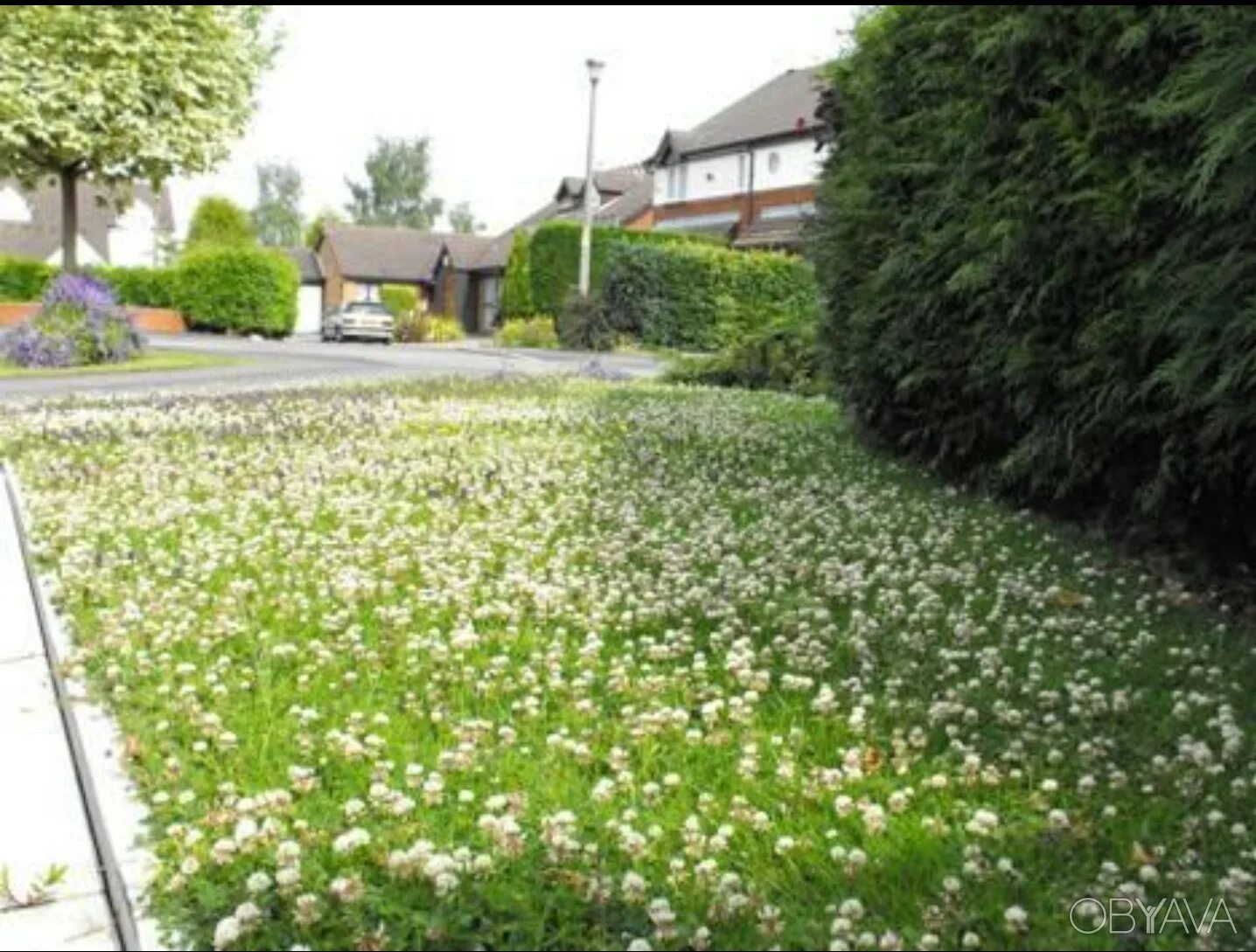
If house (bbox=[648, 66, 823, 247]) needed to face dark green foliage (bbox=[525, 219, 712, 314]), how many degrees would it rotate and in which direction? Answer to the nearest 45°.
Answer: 0° — it already faces it

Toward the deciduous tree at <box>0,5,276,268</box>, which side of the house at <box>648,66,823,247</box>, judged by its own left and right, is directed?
front

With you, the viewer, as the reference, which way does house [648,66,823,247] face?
facing the viewer and to the left of the viewer

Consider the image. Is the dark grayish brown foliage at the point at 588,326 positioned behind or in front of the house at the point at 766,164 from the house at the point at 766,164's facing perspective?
in front

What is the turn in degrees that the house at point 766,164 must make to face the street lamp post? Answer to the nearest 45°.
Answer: approximately 45° to its left

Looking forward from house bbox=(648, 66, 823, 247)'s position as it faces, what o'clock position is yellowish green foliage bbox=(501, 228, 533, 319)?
The yellowish green foliage is roughly at 2 o'clock from the house.

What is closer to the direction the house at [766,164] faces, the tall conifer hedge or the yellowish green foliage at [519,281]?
the yellowish green foliage

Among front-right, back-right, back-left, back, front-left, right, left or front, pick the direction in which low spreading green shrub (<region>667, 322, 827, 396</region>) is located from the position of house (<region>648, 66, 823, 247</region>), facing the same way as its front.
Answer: front-left

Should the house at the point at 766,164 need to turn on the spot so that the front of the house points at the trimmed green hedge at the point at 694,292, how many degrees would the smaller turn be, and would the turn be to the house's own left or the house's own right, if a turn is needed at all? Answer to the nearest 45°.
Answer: approximately 45° to the house's own left

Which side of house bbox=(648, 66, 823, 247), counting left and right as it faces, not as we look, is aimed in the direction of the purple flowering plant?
front

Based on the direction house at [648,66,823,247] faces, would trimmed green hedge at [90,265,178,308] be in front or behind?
in front

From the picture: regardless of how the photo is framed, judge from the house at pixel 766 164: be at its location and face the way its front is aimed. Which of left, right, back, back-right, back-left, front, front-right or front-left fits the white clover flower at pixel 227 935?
front-left

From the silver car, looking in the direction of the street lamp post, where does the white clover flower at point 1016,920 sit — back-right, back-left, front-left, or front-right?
front-right

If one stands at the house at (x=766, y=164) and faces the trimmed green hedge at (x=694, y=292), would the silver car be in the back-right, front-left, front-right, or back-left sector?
front-right

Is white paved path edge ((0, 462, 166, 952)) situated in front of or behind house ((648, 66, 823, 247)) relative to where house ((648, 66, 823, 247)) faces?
in front
